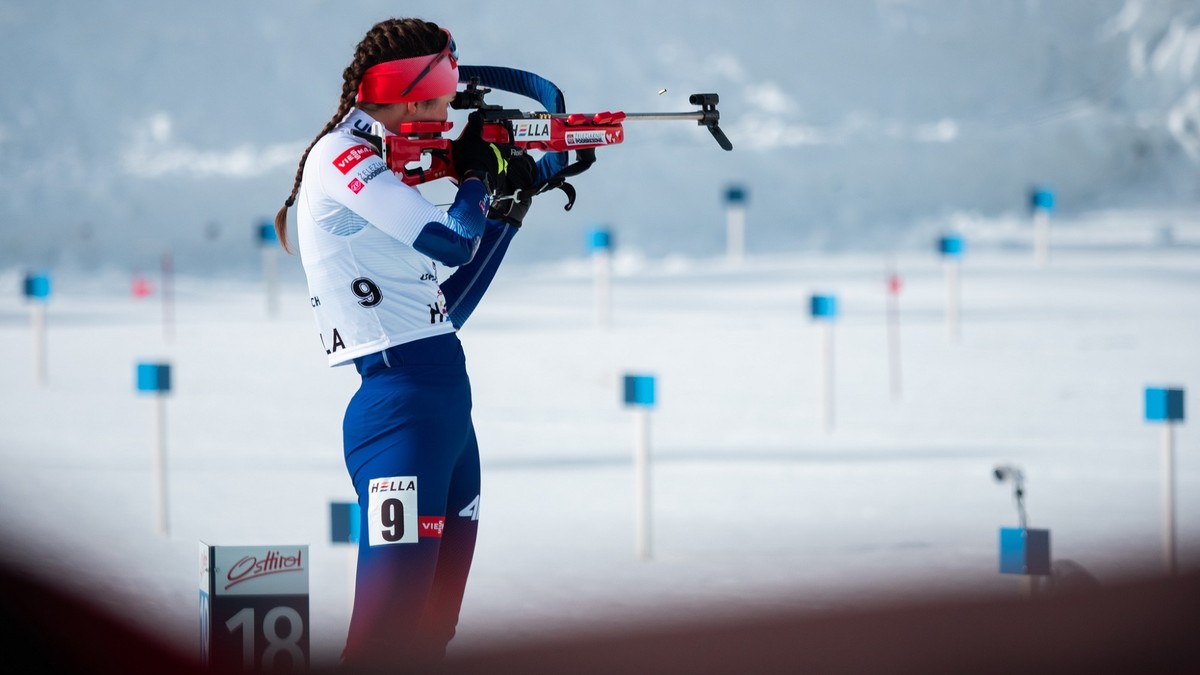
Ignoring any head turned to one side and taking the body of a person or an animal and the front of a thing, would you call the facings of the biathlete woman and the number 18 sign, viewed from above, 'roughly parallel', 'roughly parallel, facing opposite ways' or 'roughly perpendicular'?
roughly perpendicular

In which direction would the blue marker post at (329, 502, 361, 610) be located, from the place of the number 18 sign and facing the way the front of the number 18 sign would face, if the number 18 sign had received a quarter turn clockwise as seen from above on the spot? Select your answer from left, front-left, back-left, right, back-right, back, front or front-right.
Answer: right

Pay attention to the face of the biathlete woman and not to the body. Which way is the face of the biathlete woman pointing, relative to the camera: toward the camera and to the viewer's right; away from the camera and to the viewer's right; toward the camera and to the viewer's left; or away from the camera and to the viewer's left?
away from the camera and to the viewer's right

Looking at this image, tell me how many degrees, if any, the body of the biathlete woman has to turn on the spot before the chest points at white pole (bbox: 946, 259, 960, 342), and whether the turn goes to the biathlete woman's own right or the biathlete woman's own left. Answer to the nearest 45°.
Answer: approximately 45° to the biathlete woman's own left

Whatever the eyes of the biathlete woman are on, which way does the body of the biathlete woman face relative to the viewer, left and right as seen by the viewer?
facing to the right of the viewer

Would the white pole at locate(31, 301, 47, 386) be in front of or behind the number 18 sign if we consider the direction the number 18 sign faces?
behind

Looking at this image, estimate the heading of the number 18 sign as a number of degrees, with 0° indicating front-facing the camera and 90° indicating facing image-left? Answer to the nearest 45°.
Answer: approximately 0°

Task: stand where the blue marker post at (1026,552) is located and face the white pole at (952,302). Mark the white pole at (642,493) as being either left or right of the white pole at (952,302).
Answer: left

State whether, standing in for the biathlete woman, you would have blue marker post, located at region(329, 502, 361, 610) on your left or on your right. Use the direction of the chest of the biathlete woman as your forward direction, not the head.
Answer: on your left
